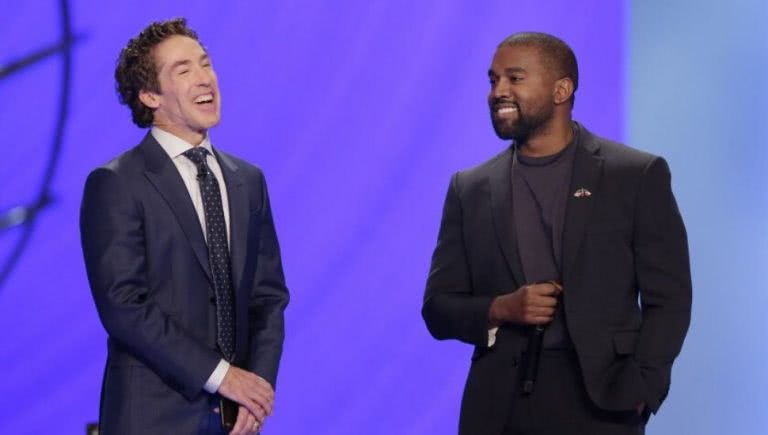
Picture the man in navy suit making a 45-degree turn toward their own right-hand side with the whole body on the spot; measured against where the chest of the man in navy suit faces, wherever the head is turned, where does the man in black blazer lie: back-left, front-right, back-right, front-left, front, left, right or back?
left

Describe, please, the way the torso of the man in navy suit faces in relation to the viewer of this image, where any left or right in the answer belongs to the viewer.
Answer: facing the viewer and to the right of the viewer

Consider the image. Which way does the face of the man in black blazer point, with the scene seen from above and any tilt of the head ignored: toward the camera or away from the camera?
toward the camera

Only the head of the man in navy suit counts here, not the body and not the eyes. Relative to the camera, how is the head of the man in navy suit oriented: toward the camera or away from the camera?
toward the camera
